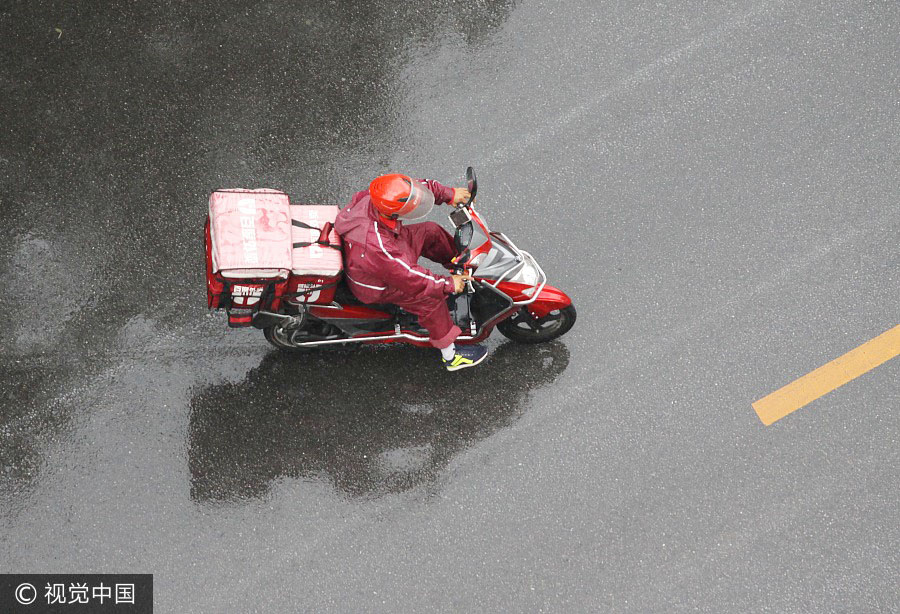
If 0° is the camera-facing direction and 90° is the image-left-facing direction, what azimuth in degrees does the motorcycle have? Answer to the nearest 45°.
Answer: approximately 270°
